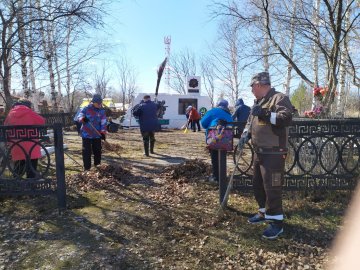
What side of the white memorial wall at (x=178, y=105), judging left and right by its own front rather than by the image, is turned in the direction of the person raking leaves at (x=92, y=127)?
front

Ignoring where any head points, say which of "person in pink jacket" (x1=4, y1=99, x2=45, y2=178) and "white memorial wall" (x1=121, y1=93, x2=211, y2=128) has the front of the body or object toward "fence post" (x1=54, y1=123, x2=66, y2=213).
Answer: the white memorial wall

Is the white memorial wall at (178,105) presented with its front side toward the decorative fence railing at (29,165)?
yes

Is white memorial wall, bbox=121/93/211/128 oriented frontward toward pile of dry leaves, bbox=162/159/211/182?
yes

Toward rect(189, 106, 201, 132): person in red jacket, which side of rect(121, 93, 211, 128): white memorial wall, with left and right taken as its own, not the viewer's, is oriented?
front

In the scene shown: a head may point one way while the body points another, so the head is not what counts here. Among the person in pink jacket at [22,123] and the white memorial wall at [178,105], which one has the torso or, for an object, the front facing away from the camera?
the person in pink jacket

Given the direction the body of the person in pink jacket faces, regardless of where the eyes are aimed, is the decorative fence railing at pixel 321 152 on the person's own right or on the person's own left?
on the person's own right

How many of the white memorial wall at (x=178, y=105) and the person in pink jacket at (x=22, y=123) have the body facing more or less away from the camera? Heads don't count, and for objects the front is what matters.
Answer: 1

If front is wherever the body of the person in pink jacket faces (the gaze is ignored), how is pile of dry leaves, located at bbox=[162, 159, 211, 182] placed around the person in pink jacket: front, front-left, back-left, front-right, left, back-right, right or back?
right

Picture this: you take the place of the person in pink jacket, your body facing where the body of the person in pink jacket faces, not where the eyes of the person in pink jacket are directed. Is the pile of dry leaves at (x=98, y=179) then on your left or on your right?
on your right

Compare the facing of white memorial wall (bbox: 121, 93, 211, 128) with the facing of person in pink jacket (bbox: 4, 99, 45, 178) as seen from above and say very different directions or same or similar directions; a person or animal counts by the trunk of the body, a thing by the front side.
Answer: very different directions

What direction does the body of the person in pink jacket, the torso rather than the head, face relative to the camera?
away from the camera
